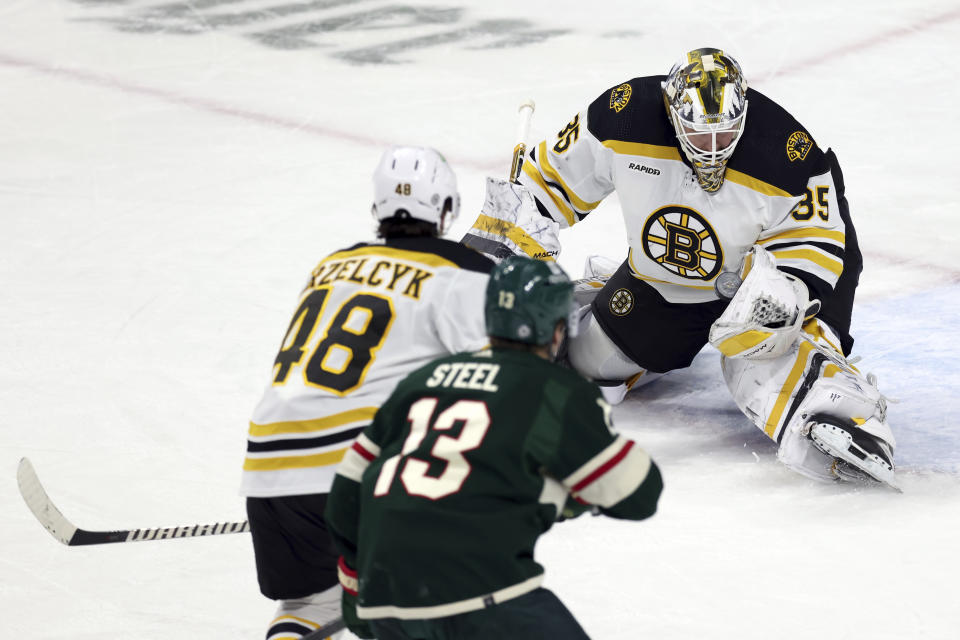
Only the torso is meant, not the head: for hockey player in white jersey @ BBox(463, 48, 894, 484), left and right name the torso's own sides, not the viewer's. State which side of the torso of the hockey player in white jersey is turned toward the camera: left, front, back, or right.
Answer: front

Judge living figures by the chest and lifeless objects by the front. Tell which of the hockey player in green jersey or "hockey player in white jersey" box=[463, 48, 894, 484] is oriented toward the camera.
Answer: the hockey player in white jersey

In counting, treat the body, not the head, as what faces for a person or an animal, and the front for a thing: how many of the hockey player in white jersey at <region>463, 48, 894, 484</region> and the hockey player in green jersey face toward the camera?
1

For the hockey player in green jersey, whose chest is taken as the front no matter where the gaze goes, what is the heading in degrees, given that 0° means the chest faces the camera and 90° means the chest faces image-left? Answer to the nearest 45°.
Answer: approximately 225°

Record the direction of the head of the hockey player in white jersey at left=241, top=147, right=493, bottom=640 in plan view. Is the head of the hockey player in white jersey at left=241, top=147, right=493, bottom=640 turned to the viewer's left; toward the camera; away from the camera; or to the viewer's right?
away from the camera

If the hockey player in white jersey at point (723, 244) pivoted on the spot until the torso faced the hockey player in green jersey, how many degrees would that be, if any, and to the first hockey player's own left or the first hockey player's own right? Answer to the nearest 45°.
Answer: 0° — they already face them

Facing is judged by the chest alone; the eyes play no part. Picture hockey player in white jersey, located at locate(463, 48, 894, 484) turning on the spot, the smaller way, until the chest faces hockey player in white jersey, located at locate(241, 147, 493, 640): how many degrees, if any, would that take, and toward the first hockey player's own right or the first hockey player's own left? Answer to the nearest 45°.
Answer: approximately 45° to the first hockey player's own right

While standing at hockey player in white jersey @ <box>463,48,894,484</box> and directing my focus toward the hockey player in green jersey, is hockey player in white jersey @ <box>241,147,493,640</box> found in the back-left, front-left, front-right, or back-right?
front-right

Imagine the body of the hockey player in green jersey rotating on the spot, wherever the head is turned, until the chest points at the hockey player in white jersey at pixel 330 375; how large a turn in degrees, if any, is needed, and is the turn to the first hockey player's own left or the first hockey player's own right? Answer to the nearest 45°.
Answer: approximately 90° to the first hockey player's own left

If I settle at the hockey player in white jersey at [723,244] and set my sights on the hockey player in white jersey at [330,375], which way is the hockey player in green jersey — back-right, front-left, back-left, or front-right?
front-left
